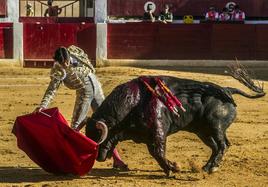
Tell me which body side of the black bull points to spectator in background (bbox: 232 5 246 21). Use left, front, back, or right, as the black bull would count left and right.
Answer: right

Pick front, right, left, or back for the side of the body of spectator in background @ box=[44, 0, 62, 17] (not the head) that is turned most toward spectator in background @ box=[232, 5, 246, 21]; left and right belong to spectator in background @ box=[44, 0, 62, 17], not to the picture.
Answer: left

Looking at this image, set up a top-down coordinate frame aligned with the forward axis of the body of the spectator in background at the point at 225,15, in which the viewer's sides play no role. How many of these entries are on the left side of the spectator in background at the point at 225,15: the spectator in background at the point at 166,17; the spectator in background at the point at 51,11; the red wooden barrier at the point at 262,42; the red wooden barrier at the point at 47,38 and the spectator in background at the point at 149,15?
1

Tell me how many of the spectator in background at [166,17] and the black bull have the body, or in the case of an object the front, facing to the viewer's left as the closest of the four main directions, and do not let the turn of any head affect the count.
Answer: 1

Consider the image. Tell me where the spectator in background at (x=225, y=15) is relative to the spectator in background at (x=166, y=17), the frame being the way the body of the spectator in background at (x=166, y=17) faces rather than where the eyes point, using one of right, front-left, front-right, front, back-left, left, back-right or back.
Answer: left

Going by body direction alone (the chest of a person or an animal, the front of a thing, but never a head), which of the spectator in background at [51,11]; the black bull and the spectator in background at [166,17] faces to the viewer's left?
the black bull

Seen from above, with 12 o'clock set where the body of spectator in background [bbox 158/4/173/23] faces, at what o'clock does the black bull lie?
The black bull is roughly at 12 o'clock from the spectator in background.

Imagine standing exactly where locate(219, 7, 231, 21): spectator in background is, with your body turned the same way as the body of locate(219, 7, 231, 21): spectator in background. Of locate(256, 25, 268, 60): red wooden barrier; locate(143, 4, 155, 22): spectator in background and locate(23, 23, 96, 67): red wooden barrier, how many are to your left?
1

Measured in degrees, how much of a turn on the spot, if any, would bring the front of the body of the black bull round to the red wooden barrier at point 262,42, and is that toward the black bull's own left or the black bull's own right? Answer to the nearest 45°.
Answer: approximately 90° to the black bull's own right

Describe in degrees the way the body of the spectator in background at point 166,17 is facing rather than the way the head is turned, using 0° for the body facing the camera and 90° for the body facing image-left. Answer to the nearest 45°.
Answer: approximately 0°

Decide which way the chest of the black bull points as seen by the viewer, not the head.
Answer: to the viewer's left

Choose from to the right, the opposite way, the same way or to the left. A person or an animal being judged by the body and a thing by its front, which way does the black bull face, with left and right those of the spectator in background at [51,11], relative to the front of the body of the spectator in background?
to the right

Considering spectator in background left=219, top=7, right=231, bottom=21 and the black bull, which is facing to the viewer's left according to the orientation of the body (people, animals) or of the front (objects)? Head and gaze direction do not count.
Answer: the black bull

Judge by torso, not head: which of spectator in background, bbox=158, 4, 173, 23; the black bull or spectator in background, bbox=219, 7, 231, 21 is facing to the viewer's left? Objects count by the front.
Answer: the black bull

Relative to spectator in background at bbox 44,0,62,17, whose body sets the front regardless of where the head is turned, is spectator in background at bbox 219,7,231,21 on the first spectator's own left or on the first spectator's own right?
on the first spectator's own left

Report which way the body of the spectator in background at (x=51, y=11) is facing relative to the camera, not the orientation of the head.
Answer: toward the camera
